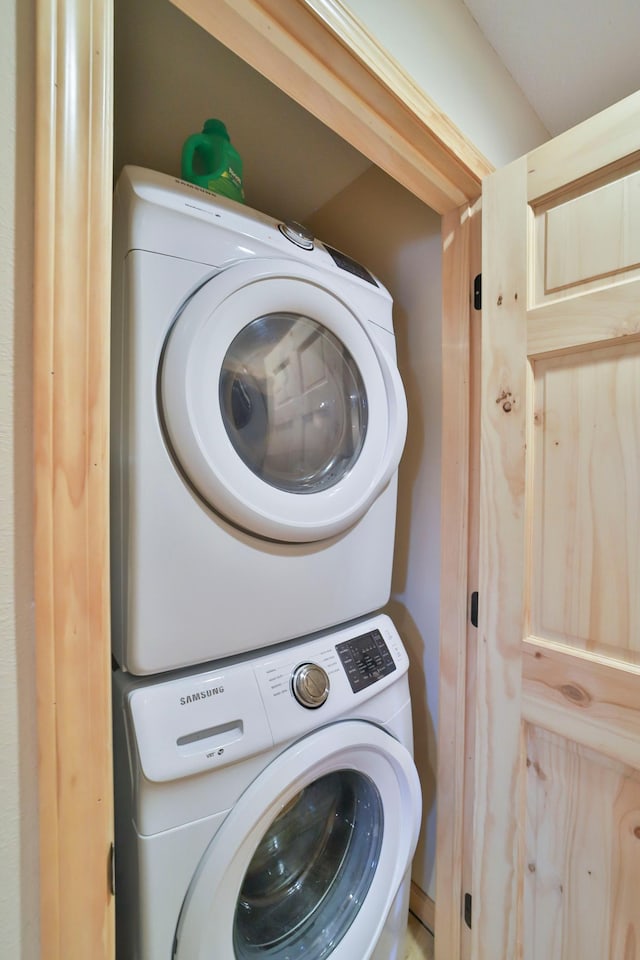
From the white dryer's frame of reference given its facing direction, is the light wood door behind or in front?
in front

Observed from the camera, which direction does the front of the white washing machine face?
facing the viewer and to the right of the viewer
